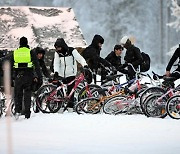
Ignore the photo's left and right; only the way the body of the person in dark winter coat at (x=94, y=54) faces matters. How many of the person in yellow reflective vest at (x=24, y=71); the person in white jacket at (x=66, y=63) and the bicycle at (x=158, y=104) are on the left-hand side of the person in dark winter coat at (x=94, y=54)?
0

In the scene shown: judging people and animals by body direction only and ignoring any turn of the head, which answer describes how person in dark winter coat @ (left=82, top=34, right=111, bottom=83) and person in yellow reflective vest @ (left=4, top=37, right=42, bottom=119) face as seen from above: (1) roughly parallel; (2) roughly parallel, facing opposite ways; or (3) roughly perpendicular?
roughly perpendicular

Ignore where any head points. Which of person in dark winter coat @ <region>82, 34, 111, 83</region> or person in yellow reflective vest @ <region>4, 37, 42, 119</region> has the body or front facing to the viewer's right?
the person in dark winter coat

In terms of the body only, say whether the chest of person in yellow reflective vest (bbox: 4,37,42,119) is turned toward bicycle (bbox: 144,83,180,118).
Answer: no

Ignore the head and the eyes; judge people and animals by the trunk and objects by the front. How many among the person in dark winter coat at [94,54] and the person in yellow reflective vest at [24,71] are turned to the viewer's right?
1
